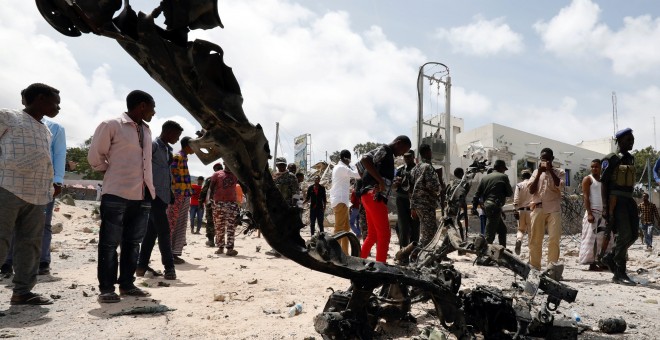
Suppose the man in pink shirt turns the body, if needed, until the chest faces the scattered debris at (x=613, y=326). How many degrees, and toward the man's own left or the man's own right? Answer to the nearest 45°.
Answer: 0° — they already face it

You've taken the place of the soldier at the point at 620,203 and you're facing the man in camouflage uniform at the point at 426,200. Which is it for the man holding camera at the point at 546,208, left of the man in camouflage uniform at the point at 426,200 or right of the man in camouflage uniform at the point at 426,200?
right

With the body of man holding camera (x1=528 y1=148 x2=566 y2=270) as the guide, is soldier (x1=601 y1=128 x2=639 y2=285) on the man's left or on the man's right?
on the man's left

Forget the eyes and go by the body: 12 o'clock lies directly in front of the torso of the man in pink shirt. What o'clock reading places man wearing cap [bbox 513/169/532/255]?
The man wearing cap is roughly at 10 o'clock from the man in pink shirt.

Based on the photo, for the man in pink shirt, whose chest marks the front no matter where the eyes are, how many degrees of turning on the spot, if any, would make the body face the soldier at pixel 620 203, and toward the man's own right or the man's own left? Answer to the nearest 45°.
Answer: approximately 45° to the man's own left

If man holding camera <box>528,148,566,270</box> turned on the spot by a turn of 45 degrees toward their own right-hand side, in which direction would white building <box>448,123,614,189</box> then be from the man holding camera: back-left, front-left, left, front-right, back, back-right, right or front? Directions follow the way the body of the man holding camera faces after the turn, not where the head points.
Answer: back-right

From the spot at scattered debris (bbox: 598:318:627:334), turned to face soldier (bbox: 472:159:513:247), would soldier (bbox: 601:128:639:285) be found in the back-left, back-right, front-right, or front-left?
front-right

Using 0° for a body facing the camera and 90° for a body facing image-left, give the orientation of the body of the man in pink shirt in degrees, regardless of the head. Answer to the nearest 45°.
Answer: approximately 315°

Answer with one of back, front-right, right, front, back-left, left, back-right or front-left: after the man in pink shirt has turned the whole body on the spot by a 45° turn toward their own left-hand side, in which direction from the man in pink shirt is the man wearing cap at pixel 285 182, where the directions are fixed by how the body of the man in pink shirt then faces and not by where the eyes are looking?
front-left

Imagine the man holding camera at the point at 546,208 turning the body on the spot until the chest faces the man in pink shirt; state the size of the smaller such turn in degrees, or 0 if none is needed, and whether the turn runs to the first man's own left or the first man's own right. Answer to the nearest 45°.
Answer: approximately 45° to the first man's own right

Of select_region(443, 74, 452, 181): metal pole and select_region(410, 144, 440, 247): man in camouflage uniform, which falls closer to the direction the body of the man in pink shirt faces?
the man in camouflage uniform

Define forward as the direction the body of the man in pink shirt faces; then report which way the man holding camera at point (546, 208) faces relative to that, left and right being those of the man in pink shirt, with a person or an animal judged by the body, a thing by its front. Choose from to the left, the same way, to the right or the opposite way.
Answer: to the right

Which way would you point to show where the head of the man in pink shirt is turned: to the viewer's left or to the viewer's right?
to the viewer's right

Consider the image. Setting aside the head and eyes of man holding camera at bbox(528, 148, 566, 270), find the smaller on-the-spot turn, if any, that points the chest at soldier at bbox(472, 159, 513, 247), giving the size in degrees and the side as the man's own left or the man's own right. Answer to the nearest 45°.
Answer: approximately 135° to the man's own right

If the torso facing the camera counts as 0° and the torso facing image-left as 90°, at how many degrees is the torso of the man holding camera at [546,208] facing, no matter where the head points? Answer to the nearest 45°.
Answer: approximately 0°

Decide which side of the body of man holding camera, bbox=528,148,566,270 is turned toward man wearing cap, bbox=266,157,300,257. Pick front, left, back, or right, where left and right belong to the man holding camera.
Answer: right

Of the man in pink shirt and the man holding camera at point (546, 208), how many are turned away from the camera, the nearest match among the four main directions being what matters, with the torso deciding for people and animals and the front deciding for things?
0
